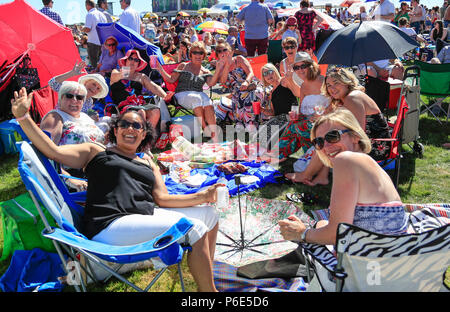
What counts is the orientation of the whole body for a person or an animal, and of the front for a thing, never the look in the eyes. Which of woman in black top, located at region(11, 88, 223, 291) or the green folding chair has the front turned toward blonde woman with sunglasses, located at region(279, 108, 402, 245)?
the woman in black top

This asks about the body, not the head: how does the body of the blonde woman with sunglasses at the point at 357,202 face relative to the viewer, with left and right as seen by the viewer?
facing to the left of the viewer

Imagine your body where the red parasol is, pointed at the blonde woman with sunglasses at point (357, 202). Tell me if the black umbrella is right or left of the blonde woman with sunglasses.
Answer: left

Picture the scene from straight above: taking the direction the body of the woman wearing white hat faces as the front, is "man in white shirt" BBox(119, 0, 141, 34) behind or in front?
behind

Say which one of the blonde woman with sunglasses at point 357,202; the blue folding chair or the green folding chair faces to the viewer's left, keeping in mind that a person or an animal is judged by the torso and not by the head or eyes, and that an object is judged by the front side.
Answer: the blonde woman with sunglasses

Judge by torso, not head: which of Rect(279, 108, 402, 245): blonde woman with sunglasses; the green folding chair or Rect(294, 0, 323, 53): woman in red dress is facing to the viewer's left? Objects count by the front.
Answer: the blonde woman with sunglasses

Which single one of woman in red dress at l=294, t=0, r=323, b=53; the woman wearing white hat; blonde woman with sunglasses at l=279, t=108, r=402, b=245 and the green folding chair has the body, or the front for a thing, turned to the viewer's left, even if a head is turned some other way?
the blonde woman with sunglasses

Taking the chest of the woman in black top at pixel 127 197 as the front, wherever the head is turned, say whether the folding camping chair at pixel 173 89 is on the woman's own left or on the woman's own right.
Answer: on the woman's own left

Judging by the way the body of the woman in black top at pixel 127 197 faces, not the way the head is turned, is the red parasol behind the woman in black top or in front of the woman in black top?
behind

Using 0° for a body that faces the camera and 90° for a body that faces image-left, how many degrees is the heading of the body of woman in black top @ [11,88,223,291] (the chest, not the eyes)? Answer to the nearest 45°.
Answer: approximately 315°
